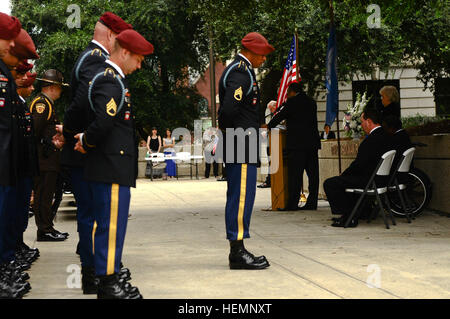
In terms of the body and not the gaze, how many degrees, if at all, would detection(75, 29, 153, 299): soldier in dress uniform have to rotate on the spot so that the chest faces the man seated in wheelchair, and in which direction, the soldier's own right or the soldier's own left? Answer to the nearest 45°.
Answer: approximately 45° to the soldier's own left

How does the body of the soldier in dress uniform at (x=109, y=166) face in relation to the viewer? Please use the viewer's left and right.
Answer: facing to the right of the viewer

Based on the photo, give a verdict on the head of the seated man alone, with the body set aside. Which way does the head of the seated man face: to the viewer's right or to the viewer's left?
to the viewer's left

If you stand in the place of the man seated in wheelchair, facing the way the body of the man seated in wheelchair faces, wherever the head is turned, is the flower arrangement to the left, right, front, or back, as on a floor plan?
right

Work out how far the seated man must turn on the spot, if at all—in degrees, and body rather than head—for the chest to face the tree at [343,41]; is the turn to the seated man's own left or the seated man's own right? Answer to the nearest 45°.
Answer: approximately 90° to the seated man's own right

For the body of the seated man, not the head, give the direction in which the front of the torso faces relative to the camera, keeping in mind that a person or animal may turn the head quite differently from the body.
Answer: to the viewer's left

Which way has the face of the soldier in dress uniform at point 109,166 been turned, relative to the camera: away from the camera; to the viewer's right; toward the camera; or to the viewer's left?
to the viewer's right

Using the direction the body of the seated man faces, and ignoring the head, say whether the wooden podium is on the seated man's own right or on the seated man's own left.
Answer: on the seated man's own right

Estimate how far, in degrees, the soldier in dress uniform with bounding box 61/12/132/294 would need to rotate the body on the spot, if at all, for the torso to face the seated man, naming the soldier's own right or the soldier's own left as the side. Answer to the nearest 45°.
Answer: approximately 45° to the soldier's own left

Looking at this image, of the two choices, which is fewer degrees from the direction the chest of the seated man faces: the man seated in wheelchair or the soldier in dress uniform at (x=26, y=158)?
the soldier in dress uniform

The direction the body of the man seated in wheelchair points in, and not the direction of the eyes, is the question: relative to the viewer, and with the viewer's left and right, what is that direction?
facing to the left of the viewer

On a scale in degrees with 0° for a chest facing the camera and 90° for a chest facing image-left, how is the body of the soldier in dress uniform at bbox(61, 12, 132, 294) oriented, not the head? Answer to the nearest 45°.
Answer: approximately 270°

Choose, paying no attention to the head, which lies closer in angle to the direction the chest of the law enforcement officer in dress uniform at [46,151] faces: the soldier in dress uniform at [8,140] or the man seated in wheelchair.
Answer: the man seated in wheelchair
